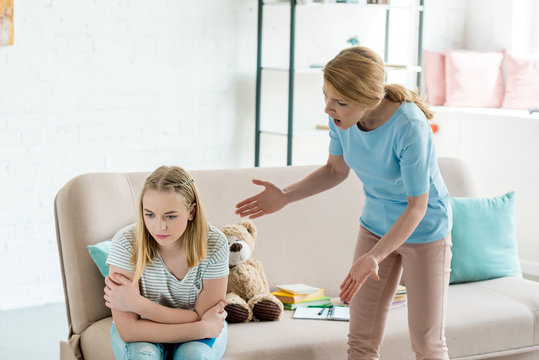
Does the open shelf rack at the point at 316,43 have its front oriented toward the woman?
yes

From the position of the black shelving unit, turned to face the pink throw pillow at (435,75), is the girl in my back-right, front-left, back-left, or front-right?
back-right

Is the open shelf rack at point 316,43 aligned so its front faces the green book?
yes

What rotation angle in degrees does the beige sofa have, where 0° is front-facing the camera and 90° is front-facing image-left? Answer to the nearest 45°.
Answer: approximately 0°

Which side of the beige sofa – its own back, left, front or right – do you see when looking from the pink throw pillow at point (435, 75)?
back

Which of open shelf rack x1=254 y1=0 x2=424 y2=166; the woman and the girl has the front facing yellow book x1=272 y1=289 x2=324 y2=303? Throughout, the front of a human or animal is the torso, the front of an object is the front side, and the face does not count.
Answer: the open shelf rack

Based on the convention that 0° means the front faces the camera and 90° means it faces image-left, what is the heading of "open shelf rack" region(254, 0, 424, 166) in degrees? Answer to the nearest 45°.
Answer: approximately 0°

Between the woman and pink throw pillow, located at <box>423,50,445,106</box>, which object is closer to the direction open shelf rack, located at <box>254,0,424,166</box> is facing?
the woman

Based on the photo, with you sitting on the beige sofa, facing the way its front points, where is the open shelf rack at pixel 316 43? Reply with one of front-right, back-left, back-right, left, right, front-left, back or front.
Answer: back
